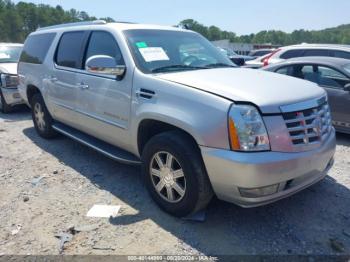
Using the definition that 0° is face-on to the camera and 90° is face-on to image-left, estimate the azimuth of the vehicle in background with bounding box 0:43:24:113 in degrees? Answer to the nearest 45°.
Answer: approximately 315°

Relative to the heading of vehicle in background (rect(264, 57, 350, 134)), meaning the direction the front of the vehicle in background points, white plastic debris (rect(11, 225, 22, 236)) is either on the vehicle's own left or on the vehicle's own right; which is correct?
on the vehicle's own right

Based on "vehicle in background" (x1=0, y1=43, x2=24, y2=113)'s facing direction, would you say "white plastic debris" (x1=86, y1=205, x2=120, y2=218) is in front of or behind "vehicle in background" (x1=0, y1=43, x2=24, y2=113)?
in front

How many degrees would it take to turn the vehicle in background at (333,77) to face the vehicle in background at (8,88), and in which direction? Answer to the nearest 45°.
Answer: approximately 135° to its right

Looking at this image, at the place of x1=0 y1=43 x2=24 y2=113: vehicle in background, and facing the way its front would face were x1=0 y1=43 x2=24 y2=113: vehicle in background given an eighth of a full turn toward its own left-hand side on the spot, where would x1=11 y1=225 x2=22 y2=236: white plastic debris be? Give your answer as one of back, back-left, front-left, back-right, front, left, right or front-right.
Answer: right

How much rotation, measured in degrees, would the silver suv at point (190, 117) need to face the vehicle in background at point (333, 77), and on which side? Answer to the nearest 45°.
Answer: approximately 90° to its left

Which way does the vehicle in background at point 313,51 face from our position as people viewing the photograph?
facing to the right of the viewer

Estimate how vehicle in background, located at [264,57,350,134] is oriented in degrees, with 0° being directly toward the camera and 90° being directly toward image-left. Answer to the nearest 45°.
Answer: approximately 315°

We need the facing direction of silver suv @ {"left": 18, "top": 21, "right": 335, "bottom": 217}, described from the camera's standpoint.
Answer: facing the viewer and to the right of the viewer

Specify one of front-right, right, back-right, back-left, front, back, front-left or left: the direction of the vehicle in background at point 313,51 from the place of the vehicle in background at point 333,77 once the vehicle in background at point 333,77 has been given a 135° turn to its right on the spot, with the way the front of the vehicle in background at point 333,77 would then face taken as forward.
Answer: right
